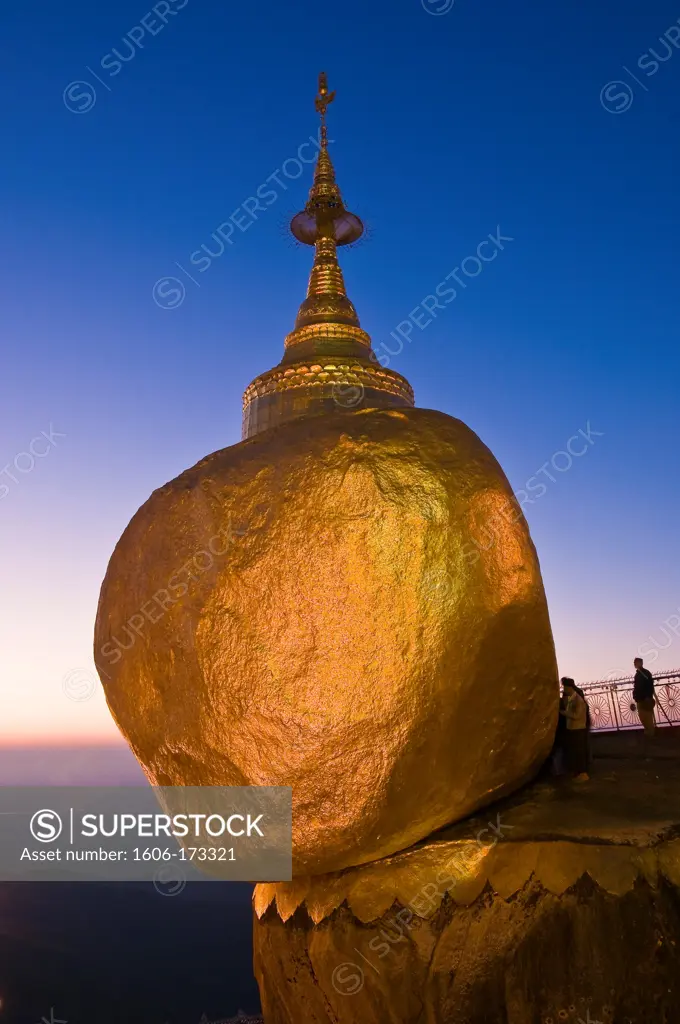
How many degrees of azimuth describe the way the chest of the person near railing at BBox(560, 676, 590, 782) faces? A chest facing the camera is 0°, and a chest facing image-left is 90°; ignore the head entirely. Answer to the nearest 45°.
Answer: approximately 90°

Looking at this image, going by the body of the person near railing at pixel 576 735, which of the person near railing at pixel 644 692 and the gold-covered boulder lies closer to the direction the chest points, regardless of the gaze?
the gold-covered boulder
